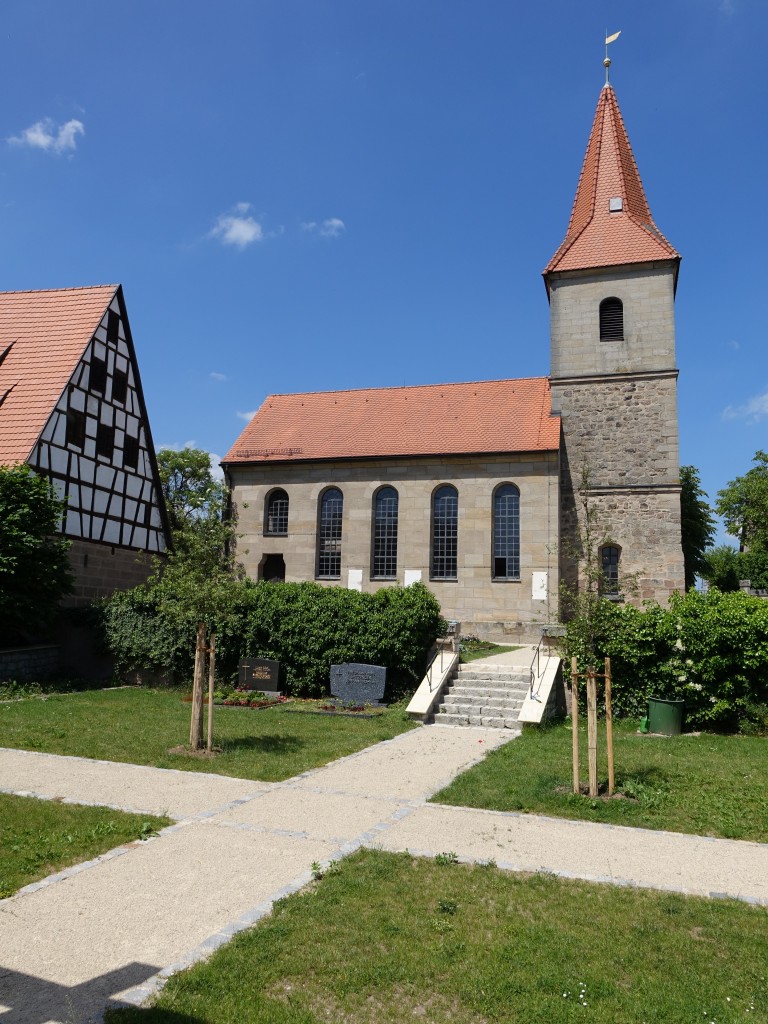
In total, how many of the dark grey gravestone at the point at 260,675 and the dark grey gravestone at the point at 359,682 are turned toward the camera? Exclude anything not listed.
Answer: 2

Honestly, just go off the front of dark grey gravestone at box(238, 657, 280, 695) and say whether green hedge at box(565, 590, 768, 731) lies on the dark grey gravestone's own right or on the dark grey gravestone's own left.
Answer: on the dark grey gravestone's own left

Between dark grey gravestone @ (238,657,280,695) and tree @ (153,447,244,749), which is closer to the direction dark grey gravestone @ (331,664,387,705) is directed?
the tree

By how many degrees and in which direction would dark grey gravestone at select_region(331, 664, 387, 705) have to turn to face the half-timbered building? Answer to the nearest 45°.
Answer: approximately 135° to its right

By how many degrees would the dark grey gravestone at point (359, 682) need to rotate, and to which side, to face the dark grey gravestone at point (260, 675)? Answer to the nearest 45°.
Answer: approximately 135° to its right

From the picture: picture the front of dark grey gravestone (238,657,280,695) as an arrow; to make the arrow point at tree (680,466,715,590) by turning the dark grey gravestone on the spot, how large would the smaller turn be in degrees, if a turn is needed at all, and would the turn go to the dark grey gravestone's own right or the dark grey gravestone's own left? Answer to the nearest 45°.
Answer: approximately 135° to the dark grey gravestone's own left

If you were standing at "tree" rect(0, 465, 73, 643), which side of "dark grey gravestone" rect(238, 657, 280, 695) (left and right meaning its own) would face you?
right

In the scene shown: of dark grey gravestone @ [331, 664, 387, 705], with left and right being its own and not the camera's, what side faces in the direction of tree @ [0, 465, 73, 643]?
right

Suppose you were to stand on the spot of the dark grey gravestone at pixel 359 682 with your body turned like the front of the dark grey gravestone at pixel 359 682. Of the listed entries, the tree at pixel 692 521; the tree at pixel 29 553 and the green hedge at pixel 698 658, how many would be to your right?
1

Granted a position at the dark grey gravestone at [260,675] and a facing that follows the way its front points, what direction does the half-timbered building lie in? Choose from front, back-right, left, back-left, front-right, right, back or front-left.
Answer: back-right

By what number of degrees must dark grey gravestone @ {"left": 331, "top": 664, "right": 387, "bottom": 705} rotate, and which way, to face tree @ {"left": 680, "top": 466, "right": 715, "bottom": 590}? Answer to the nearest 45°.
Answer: approximately 135° to its left
